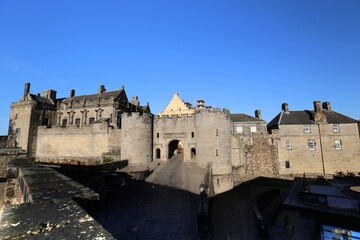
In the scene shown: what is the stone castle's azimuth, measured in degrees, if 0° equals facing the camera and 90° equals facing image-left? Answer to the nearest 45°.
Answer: approximately 0°
